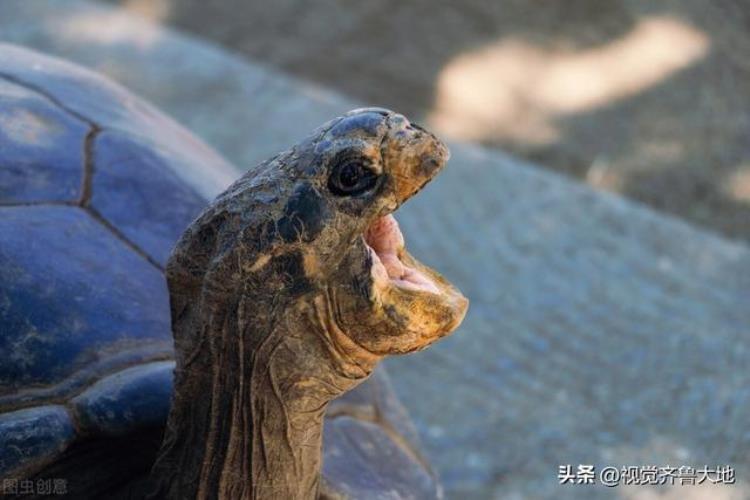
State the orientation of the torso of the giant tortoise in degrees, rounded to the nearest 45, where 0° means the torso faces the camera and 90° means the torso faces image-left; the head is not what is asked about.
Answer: approximately 315°
